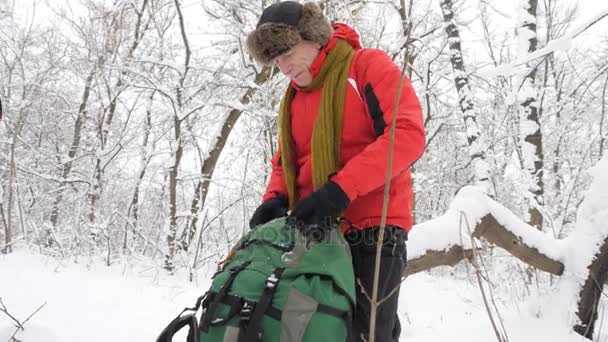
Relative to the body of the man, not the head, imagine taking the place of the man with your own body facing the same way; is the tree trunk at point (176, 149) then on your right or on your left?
on your right

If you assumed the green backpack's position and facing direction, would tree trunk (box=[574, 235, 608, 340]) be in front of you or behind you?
behind

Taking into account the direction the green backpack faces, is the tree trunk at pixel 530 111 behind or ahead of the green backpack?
behind

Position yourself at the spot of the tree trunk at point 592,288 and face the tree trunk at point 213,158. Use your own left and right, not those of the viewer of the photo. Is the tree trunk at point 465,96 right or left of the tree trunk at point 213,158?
right

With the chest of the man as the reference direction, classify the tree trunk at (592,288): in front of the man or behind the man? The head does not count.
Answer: behind

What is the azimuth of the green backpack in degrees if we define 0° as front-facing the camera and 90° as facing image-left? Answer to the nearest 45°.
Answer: approximately 45°

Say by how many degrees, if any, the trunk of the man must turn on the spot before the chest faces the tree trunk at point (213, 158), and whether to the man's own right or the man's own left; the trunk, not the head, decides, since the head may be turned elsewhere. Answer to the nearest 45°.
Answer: approximately 135° to the man's own right

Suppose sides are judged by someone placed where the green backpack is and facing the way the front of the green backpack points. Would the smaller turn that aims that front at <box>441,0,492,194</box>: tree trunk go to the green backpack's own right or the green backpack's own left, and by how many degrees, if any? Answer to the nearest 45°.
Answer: approximately 180°

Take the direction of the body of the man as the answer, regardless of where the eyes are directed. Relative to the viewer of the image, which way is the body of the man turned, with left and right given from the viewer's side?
facing the viewer and to the left of the viewer
